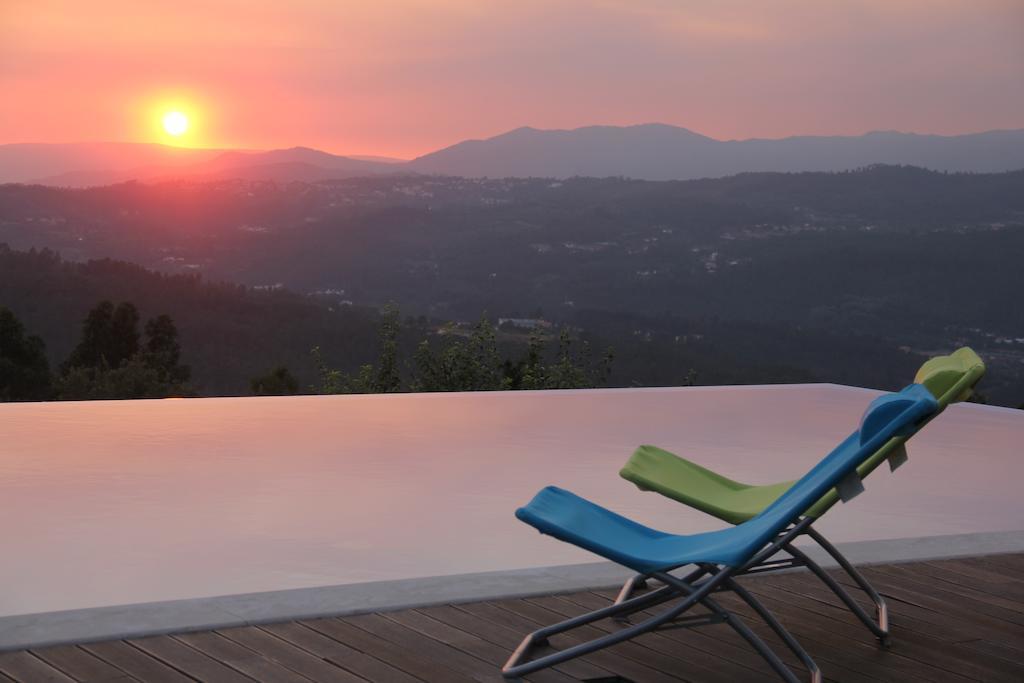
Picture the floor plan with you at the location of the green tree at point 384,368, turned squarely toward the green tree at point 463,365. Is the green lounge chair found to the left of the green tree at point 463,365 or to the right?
right

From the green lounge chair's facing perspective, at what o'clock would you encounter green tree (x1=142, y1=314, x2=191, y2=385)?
The green tree is roughly at 2 o'clock from the green lounge chair.

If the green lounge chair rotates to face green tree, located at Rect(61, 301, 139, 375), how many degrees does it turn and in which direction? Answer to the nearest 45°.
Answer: approximately 45° to its right

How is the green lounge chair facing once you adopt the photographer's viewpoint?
facing to the left of the viewer

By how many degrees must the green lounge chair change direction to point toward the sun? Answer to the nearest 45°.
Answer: approximately 45° to its right

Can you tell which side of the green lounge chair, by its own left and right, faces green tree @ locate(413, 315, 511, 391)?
right

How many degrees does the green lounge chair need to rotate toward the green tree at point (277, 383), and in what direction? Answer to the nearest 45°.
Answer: approximately 45° to its right

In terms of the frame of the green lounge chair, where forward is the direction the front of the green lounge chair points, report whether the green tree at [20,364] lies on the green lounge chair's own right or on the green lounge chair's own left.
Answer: on the green lounge chair's own right
